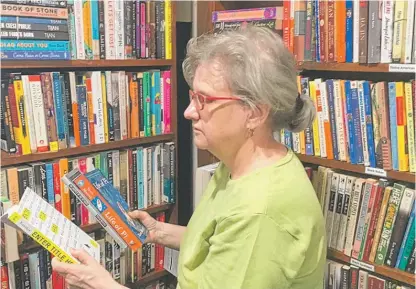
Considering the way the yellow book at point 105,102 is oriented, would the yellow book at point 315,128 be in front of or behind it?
in front

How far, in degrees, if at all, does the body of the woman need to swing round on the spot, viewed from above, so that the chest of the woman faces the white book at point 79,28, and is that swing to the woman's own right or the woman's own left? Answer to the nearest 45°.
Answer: approximately 45° to the woman's own right

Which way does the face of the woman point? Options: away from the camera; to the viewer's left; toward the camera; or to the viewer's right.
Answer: to the viewer's left

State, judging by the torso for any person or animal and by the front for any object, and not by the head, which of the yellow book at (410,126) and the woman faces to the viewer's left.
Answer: the woman

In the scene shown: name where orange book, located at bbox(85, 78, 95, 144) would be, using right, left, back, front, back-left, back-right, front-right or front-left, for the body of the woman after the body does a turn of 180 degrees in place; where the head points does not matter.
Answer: back-left
